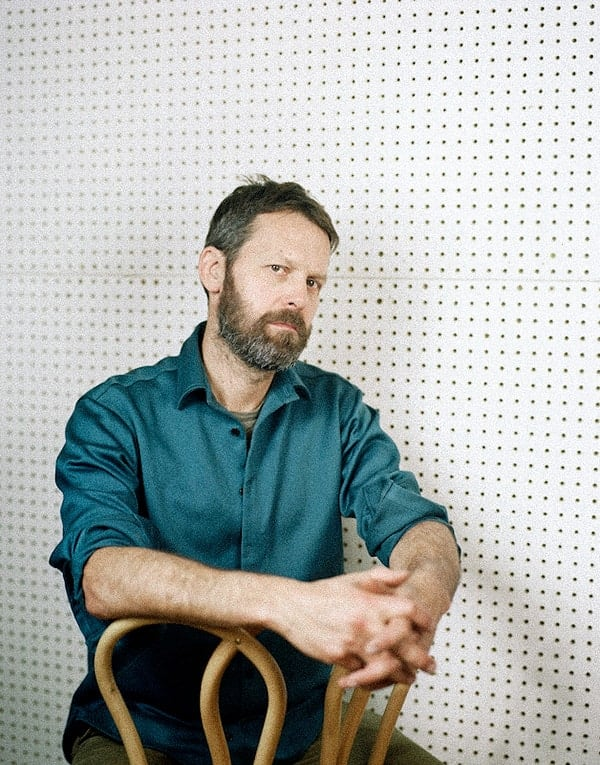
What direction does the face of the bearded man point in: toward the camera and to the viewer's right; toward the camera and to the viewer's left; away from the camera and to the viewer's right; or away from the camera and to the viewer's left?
toward the camera and to the viewer's right

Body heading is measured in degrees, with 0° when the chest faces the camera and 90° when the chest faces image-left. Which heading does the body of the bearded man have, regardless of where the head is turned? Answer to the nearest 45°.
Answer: approximately 315°
